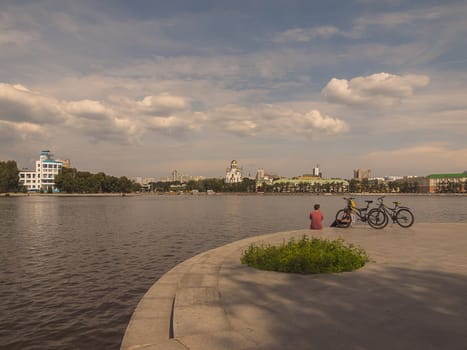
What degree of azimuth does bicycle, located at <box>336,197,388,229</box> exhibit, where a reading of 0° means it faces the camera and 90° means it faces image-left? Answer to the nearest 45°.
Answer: approximately 90°

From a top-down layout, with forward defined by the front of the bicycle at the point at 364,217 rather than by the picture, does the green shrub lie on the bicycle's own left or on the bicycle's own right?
on the bicycle's own left
